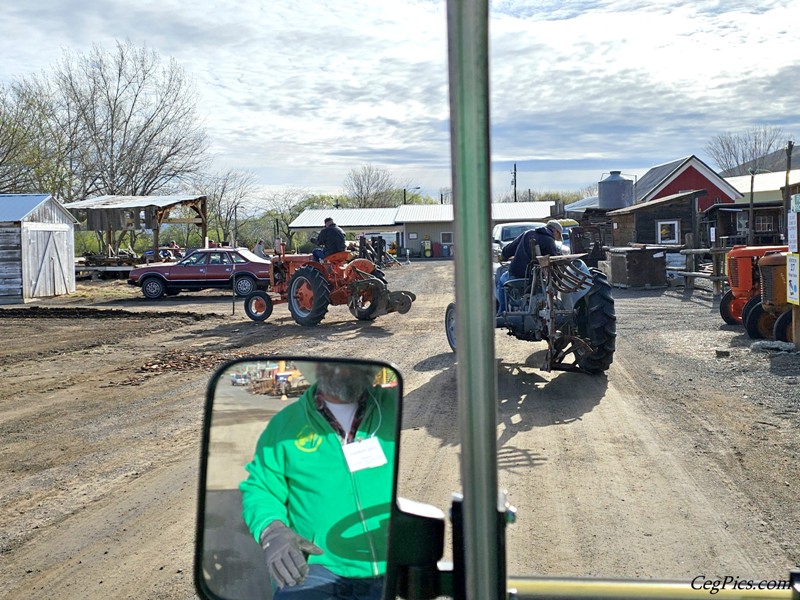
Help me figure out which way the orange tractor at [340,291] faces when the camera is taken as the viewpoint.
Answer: facing away from the viewer and to the left of the viewer

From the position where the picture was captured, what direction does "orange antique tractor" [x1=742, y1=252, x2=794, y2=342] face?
facing the viewer and to the left of the viewer

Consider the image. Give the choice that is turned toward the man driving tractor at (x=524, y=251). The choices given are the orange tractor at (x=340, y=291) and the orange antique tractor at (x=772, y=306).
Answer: the orange antique tractor

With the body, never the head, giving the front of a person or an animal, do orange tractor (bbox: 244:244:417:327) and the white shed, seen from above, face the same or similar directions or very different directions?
very different directions

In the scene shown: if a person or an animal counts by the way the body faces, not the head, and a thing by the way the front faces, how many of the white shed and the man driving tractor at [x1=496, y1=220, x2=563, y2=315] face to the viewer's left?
0

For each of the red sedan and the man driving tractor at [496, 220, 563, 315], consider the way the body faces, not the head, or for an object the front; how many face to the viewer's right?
1

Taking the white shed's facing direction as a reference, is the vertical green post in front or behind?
in front
